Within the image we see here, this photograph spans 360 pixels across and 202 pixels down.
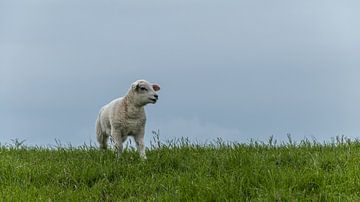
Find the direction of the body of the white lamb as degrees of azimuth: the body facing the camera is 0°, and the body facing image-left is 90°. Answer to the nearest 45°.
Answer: approximately 315°
